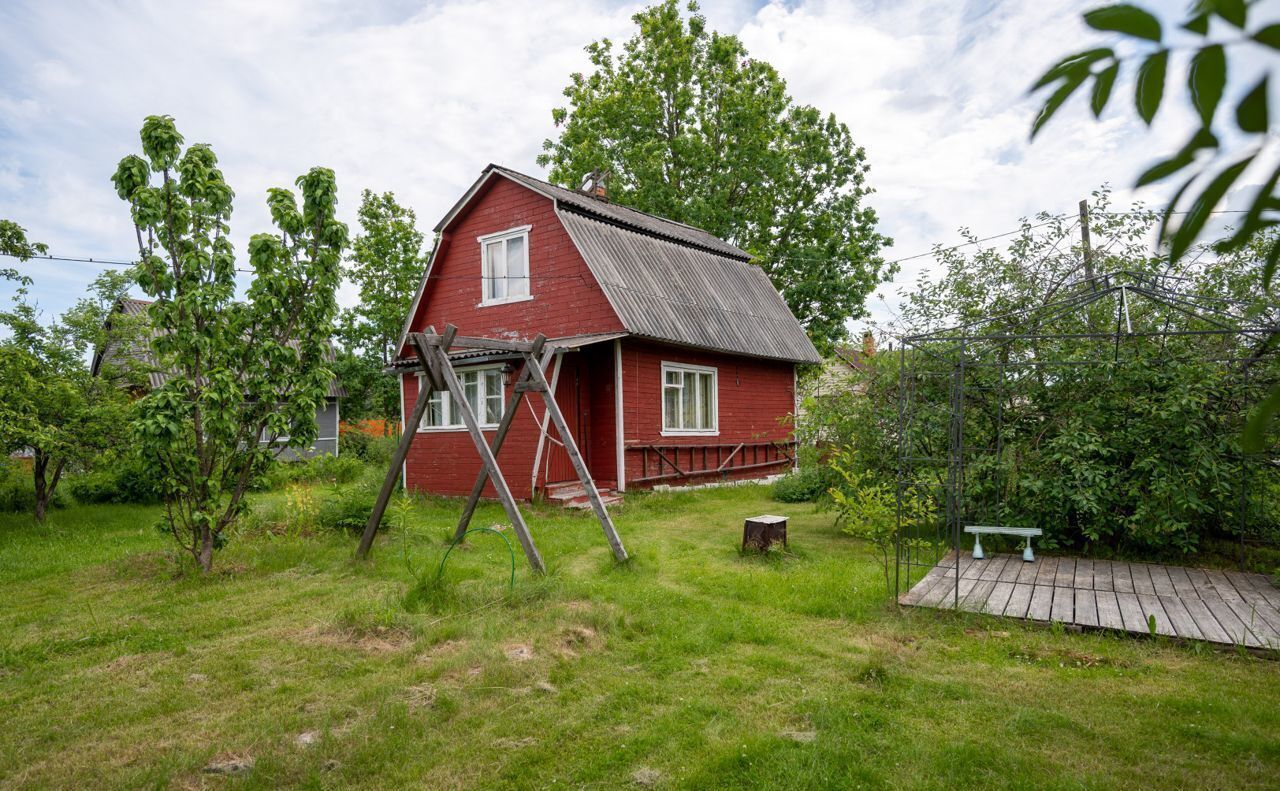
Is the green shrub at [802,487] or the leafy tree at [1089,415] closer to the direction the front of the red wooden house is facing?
the leafy tree

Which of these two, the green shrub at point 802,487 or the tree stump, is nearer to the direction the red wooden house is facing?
the tree stump

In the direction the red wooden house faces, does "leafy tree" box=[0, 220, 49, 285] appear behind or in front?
in front

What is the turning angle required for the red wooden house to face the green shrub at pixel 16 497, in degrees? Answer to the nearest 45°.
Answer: approximately 45° to its right

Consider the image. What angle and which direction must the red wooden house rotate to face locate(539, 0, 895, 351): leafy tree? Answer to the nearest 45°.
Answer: approximately 180°

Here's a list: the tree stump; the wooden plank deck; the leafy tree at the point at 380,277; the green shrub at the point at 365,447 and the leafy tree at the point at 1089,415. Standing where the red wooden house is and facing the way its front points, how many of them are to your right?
2

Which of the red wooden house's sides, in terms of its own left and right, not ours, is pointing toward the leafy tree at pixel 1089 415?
left

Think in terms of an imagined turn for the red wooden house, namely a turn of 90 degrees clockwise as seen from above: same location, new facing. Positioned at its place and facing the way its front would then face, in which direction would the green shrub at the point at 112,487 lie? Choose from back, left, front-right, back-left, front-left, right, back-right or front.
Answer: front-left

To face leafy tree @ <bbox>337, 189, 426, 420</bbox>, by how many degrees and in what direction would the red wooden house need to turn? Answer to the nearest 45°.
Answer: approximately 90° to its right

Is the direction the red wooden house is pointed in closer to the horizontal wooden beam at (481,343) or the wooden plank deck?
the horizontal wooden beam

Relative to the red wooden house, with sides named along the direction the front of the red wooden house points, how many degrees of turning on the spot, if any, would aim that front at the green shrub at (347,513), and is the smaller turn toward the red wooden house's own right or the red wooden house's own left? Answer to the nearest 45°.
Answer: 0° — it already faces it

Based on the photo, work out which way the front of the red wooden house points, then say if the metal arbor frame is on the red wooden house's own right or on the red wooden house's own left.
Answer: on the red wooden house's own left

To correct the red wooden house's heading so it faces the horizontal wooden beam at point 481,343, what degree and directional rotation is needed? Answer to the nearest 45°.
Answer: approximately 45° to its left

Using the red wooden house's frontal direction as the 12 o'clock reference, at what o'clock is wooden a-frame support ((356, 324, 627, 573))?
The wooden a-frame support is roughly at 11 o'clock from the red wooden house.

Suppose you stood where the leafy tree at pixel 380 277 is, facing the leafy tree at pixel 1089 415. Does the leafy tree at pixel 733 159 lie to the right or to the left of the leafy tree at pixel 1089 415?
left

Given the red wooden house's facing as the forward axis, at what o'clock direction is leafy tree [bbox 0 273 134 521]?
The leafy tree is roughly at 1 o'clock from the red wooden house.

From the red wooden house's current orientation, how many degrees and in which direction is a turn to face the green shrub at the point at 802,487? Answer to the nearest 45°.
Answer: approximately 135° to its left
